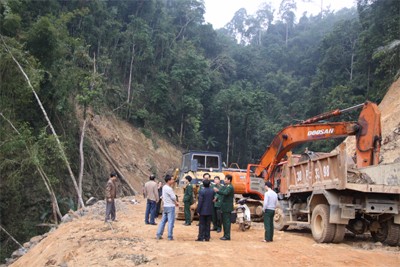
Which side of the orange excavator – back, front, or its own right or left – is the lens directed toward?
right

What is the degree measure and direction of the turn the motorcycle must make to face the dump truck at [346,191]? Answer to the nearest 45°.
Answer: approximately 45° to its left

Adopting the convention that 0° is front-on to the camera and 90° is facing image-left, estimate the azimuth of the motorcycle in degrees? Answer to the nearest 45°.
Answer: approximately 0°

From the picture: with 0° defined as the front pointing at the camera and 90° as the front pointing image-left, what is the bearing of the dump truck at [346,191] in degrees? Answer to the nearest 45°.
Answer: approximately 135°

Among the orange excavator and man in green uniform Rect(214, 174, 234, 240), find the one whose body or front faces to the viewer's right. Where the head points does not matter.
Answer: the orange excavator
